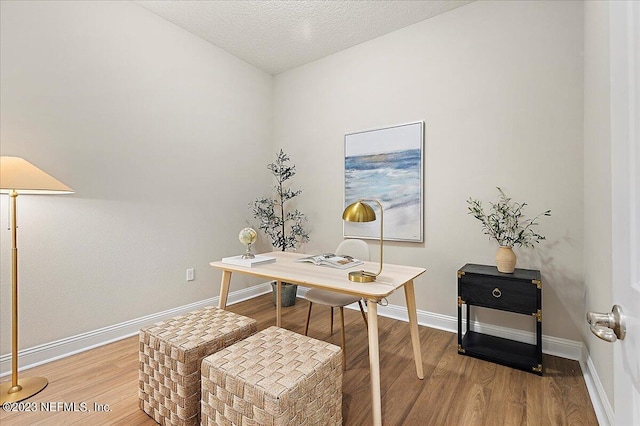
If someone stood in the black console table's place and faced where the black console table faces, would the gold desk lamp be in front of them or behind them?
in front

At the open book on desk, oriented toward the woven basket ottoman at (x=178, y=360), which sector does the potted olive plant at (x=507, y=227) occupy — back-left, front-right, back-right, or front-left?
back-left

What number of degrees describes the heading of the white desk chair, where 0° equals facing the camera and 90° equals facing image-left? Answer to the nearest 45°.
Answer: approximately 45°

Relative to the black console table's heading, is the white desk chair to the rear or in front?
in front

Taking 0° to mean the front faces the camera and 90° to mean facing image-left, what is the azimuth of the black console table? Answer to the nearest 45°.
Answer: approximately 45°

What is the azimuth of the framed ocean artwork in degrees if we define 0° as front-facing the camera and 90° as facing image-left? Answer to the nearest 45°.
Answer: approximately 45°

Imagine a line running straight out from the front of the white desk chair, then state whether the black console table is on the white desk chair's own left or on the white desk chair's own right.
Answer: on the white desk chair's own left

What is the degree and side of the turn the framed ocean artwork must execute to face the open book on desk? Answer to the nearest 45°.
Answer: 0° — it already faces it

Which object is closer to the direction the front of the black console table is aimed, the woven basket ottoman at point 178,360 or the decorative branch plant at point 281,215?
the woven basket ottoman
